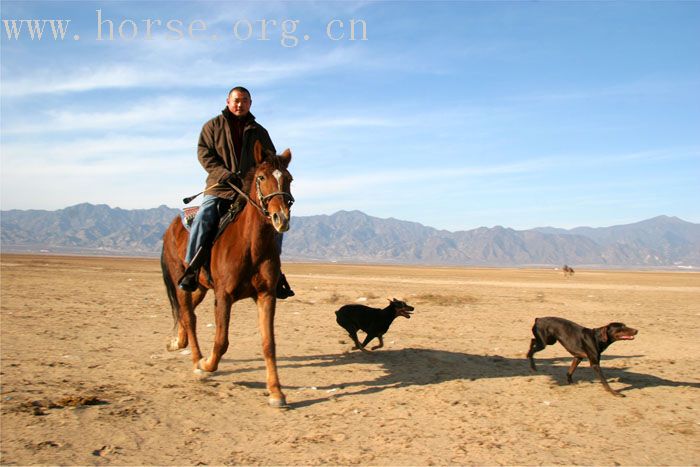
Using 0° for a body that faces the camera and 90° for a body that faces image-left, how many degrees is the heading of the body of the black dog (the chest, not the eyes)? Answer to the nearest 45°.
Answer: approximately 270°

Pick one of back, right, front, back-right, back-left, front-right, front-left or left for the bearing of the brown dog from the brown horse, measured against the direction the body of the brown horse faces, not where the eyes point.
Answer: front-left

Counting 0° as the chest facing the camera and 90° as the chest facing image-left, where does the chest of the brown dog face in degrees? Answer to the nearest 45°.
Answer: approximately 270°

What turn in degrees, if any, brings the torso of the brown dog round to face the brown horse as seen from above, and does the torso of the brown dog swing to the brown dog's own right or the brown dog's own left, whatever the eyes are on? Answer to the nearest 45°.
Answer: approximately 135° to the brown dog's own right

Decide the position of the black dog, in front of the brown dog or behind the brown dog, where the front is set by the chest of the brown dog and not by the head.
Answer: behind

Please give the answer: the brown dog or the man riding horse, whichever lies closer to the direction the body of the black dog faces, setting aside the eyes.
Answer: the brown dog

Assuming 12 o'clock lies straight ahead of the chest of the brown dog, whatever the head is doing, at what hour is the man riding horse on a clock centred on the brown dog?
The man riding horse is roughly at 5 o'clock from the brown dog.

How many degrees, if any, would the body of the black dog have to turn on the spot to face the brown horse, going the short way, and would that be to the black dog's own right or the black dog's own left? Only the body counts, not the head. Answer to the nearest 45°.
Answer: approximately 90° to the black dog's own right

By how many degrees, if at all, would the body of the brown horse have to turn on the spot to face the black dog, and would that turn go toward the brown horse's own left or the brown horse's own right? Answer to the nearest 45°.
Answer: approximately 90° to the brown horse's own left

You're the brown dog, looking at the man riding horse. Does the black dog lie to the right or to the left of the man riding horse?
right

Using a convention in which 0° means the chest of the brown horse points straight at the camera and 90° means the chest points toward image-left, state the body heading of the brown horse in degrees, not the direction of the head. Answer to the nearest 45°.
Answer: approximately 315°
